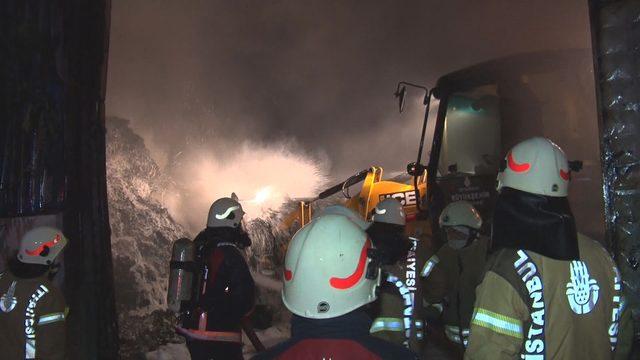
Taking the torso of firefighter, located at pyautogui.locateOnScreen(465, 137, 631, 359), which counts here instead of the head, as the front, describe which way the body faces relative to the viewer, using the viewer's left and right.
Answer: facing away from the viewer and to the left of the viewer

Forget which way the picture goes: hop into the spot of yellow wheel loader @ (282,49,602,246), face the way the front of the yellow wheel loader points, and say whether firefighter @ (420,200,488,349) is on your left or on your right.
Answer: on your left

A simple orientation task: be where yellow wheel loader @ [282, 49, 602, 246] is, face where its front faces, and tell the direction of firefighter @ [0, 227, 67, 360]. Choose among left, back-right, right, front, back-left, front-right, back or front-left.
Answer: left

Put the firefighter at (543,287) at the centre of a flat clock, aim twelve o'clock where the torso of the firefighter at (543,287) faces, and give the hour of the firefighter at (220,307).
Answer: the firefighter at (220,307) is roughly at 11 o'clock from the firefighter at (543,287).

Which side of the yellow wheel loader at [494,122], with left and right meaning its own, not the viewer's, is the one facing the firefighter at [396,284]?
left

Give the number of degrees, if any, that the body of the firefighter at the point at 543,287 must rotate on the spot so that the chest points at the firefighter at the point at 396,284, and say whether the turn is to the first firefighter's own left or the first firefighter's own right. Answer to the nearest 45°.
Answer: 0° — they already face them

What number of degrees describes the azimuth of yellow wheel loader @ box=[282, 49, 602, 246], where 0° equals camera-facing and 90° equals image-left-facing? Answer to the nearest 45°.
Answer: approximately 135°

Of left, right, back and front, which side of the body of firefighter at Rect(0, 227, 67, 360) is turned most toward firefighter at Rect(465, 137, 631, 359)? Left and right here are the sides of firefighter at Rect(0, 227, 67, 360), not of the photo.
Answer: right

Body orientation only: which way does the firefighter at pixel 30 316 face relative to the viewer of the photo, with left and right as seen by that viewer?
facing away from the viewer and to the right of the viewer

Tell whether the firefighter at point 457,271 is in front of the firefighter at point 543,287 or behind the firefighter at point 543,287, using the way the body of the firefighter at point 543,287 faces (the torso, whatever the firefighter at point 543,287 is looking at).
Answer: in front

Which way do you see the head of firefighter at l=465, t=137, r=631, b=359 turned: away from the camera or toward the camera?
away from the camera

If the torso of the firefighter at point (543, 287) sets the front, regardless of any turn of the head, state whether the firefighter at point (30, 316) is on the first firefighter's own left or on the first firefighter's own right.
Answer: on the first firefighter's own left
